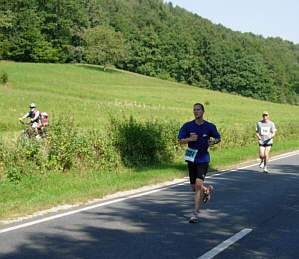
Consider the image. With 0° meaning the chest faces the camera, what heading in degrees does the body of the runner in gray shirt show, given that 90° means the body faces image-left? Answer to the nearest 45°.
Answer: approximately 0°

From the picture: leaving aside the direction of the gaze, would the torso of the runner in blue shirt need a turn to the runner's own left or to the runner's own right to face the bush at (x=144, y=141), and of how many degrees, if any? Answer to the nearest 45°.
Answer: approximately 135° to the runner's own right

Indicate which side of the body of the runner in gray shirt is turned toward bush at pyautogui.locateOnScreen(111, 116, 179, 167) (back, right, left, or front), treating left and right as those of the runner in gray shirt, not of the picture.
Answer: right

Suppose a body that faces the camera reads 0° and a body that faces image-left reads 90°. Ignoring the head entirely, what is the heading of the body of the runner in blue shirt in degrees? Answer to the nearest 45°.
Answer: approximately 45°
